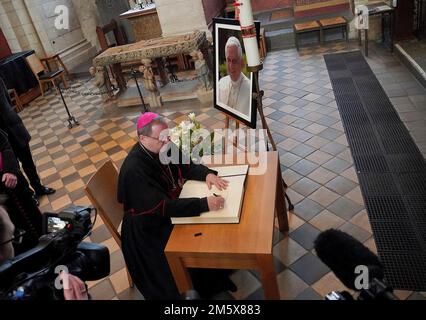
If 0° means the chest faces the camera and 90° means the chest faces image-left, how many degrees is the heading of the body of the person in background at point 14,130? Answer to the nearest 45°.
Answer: approximately 270°

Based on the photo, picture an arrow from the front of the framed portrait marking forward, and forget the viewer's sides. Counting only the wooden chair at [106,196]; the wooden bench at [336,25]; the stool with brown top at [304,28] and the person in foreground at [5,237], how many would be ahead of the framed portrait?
2

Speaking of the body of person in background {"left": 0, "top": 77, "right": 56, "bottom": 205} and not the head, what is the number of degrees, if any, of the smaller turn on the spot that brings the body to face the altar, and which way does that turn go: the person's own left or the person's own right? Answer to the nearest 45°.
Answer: approximately 45° to the person's own left

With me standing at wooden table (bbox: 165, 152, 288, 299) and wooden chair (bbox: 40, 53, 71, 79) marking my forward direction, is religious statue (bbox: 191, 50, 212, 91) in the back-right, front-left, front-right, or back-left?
front-right

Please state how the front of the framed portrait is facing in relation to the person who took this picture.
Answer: facing the viewer and to the left of the viewer

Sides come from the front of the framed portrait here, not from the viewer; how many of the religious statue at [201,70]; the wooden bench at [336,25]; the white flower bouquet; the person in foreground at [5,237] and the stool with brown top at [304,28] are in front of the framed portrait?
2

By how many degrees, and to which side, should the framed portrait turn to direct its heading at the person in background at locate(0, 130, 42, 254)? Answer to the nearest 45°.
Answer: approximately 45° to its right

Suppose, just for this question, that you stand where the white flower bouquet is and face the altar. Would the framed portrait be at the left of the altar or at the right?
right

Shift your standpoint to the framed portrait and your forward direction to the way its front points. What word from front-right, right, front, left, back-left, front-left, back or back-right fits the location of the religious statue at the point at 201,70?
back-right

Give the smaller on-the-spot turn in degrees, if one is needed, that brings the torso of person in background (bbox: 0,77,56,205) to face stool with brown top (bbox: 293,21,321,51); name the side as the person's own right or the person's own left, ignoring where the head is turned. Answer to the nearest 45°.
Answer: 0° — they already face it

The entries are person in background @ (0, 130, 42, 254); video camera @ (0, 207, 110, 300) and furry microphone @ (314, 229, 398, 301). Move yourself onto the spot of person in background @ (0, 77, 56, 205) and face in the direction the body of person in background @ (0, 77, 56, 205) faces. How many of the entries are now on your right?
3
